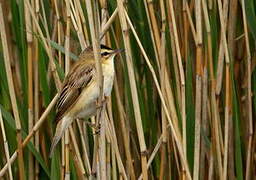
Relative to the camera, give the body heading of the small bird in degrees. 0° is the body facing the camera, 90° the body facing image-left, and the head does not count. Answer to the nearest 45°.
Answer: approximately 270°
